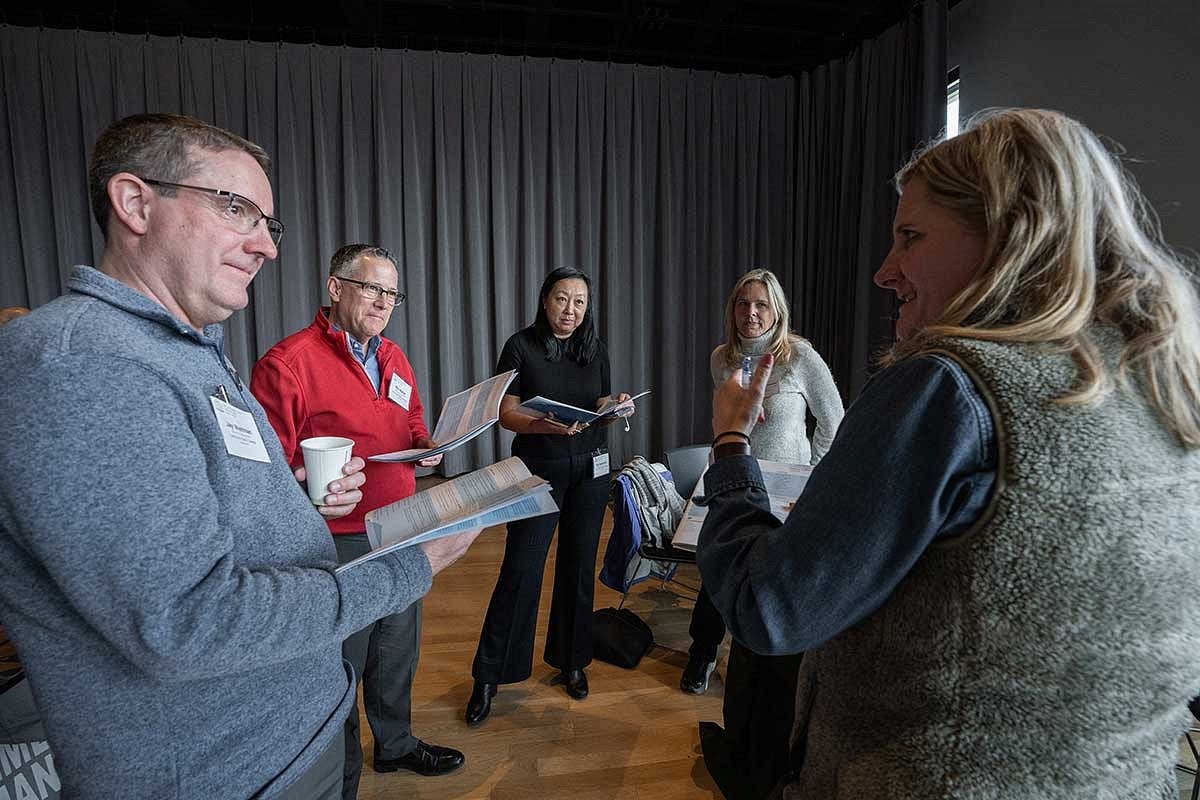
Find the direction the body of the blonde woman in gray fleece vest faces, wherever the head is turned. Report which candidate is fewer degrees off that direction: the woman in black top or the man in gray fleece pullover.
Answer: the woman in black top

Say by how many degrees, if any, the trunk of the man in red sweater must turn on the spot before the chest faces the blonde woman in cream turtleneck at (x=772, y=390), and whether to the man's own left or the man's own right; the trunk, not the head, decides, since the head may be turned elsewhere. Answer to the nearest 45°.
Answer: approximately 45° to the man's own left

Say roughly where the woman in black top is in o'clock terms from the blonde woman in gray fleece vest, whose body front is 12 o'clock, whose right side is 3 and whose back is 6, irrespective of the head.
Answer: The woman in black top is roughly at 12 o'clock from the blonde woman in gray fleece vest.

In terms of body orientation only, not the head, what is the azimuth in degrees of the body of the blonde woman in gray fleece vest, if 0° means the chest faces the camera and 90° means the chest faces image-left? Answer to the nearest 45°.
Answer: approximately 135°
